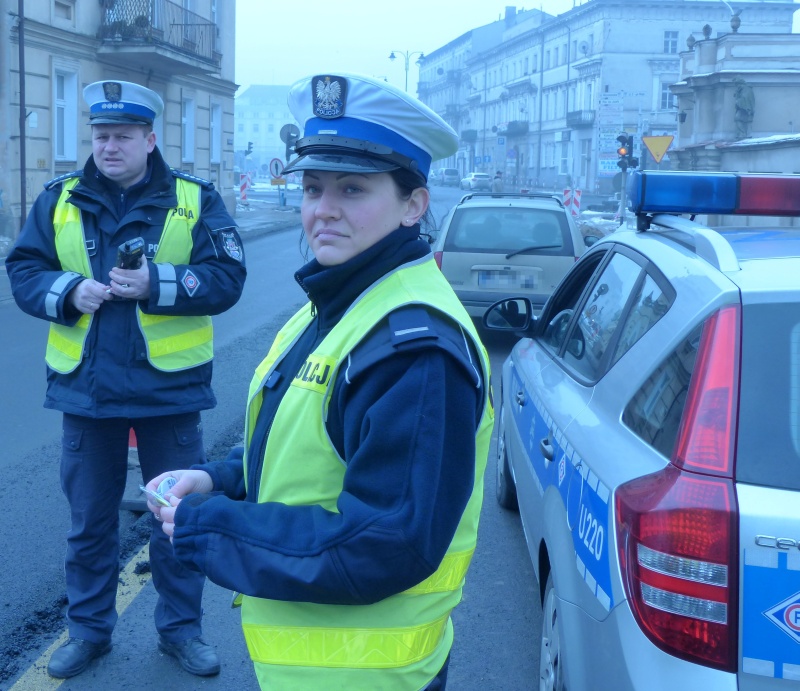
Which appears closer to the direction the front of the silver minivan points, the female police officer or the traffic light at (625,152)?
the traffic light

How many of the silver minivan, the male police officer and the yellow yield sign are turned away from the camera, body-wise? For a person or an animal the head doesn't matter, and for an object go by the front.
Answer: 1

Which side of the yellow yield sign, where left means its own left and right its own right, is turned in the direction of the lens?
front

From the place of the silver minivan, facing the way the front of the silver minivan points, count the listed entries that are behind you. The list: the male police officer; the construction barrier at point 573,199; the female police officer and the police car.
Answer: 3

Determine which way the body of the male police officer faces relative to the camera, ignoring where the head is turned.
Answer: toward the camera

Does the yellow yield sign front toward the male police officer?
yes

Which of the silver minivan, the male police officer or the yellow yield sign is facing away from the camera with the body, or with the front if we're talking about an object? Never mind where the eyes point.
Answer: the silver minivan

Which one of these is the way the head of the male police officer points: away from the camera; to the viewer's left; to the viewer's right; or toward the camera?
toward the camera

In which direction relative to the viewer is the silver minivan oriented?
away from the camera

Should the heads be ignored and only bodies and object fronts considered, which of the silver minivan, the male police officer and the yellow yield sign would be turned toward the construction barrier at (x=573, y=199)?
the silver minivan

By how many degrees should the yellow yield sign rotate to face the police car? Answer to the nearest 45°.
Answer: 0° — it already faces it

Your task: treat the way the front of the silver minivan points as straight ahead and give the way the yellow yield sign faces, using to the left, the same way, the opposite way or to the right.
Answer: the opposite way

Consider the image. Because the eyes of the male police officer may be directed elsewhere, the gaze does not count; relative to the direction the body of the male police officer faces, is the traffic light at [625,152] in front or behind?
behind

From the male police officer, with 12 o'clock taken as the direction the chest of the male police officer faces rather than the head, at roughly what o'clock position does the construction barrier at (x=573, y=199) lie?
The construction barrier is roughly at 7 o'clock from the male police officer.

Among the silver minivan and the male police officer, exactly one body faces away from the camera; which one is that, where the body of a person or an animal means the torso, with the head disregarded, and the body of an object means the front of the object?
the silver minivan

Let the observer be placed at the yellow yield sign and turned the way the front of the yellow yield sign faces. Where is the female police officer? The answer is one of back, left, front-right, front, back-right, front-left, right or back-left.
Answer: front
